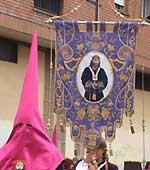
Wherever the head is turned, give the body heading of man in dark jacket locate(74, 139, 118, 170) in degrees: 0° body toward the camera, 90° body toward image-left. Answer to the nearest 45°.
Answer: approximately 45°

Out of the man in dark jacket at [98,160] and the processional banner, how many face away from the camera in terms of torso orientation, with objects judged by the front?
0

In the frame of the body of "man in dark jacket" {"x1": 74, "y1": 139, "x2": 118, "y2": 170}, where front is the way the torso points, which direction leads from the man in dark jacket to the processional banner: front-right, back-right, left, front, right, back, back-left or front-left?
back-right

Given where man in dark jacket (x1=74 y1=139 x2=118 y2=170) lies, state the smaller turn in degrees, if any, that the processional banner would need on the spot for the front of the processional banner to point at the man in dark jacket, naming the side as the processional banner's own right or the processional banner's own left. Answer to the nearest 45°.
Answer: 0° — it already faces them
